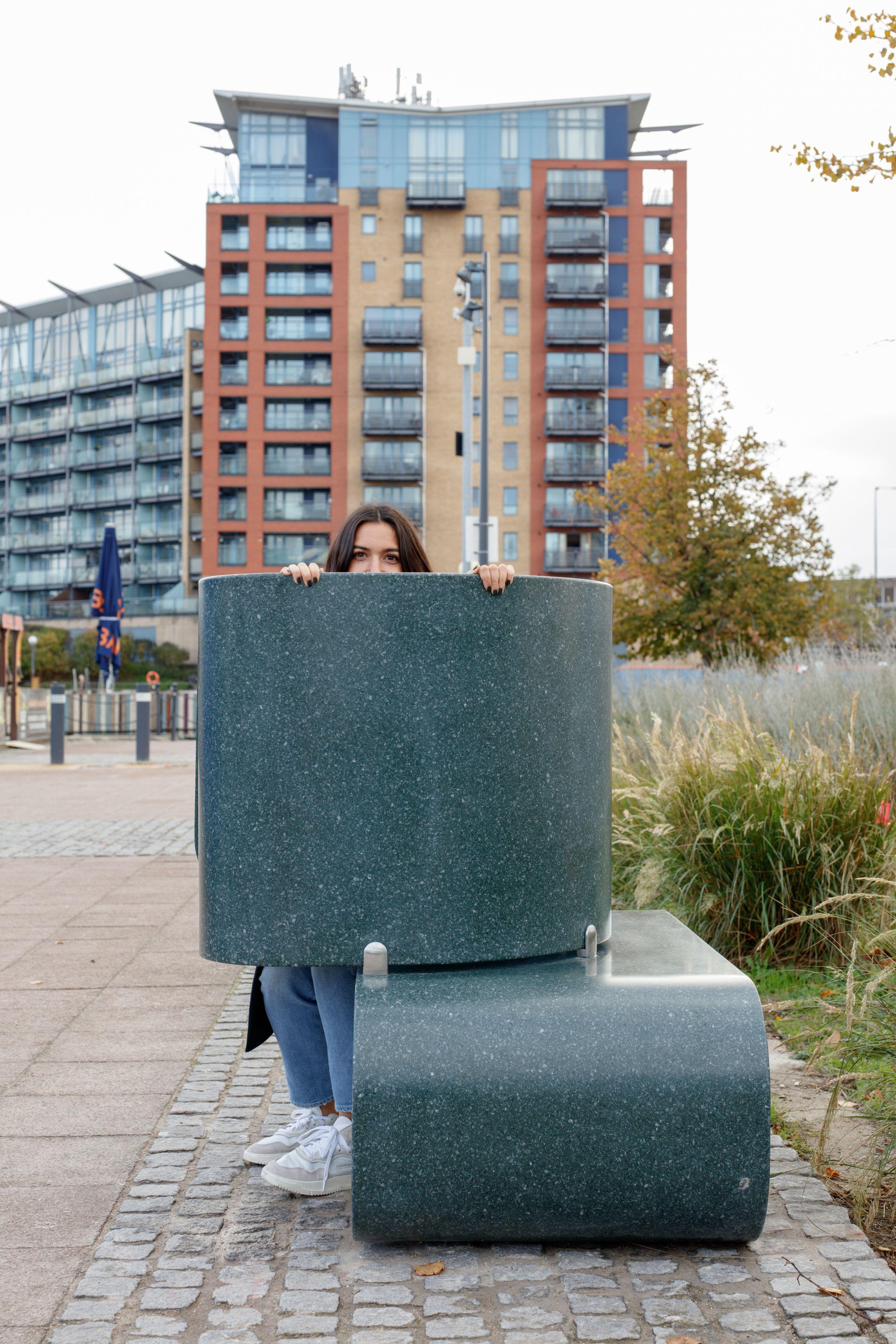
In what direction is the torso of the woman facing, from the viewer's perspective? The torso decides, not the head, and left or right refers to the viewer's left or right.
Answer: facing the viewer and to the left of the viewer

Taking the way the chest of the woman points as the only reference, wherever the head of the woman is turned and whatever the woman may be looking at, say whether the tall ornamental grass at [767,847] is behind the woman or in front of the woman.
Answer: behind

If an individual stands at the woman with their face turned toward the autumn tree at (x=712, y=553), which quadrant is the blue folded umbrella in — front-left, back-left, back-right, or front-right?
front-left

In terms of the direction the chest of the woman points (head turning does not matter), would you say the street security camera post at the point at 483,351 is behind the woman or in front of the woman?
behind

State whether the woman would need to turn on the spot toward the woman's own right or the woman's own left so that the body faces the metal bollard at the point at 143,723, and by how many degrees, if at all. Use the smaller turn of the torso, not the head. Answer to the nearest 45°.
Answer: approximately 135° to the woman's own right

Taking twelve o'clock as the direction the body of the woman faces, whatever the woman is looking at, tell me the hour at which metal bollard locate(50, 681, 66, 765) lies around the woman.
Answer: The metal bollard is roughly at 4 o'clock from the woman.

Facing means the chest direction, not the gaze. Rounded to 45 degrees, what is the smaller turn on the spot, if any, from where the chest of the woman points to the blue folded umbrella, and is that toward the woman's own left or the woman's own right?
approximately 135° to the woman's own right

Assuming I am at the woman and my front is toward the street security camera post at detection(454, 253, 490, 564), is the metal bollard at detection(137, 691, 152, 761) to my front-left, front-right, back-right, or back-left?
front-left
